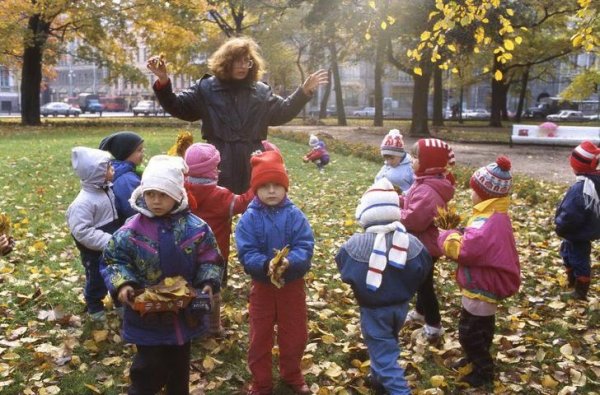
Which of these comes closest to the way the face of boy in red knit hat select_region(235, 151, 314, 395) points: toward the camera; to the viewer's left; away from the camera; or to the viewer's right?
toward the camera

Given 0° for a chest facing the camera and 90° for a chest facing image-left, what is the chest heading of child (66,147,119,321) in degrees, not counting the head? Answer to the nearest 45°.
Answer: approximately 270°

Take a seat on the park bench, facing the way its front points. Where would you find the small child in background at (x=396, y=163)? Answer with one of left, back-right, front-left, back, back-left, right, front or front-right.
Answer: front

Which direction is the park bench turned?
toward the camera

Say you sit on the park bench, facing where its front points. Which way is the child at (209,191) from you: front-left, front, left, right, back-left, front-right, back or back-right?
front

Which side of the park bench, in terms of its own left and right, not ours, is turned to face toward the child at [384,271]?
front

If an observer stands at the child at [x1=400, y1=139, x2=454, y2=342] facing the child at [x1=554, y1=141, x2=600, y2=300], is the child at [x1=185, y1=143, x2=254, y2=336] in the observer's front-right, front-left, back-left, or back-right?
back-left

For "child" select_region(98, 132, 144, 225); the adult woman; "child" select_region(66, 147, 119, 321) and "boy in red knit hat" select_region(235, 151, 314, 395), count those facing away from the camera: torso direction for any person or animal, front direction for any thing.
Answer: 0

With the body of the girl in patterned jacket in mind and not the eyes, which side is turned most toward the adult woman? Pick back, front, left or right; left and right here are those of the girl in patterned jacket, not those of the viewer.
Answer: back

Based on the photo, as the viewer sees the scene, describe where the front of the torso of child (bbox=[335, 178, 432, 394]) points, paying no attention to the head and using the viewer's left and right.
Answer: facing away from the viewer

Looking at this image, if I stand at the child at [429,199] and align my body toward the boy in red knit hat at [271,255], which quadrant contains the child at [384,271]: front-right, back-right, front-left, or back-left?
front-left

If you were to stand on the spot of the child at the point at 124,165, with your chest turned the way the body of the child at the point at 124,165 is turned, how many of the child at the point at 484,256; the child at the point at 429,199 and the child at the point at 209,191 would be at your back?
0

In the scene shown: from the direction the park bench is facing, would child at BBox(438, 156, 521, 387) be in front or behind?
in front

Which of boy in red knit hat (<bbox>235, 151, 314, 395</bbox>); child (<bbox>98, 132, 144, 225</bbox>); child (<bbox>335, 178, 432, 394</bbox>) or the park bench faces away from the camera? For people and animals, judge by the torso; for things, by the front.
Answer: child (<bbox>335, 178, 432, 394</bbox>)

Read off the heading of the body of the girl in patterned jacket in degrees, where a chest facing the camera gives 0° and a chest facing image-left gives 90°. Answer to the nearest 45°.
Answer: approximately 0°

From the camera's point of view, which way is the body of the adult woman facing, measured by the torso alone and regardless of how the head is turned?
toward the camera
